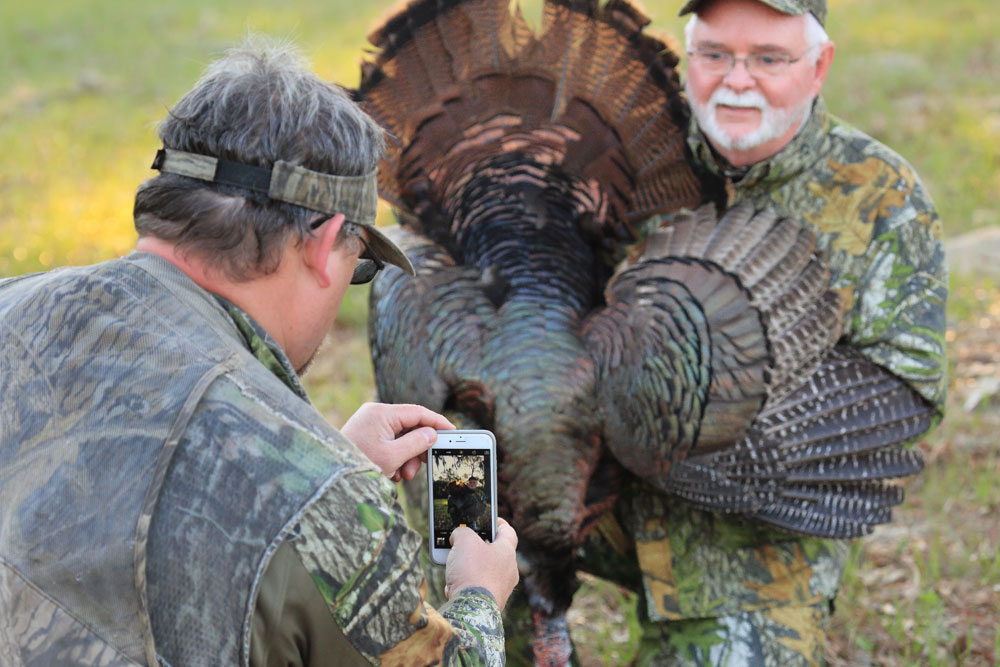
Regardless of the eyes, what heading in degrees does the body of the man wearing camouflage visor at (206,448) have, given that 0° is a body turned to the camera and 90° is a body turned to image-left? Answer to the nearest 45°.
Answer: approximately 225°

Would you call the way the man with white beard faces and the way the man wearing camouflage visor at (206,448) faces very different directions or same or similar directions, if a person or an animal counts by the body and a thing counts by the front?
very different directions

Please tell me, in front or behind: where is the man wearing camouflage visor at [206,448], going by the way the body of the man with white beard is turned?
in front

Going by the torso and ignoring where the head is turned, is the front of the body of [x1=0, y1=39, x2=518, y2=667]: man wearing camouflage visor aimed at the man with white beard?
yes

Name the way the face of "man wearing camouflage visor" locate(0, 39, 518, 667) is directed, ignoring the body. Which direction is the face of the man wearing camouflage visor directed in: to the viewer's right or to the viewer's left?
to the viewer's right

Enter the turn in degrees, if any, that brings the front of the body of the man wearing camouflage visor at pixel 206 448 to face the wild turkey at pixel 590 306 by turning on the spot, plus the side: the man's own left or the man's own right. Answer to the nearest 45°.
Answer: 0° — they already face it
